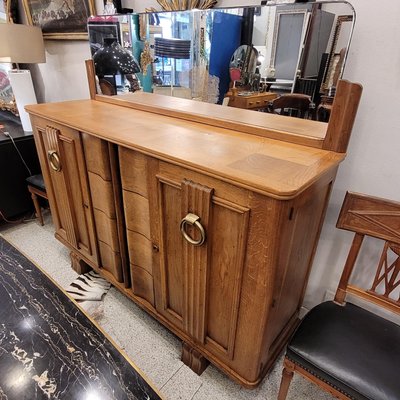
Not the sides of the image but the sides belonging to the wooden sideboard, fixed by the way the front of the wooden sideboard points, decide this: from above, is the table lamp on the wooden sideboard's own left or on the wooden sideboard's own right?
on the wooden sideboard's own right

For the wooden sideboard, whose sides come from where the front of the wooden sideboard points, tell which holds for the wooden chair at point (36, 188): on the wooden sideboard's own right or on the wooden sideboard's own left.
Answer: on the wooden sideboard's own right

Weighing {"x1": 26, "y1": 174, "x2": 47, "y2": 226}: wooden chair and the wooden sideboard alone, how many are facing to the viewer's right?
0

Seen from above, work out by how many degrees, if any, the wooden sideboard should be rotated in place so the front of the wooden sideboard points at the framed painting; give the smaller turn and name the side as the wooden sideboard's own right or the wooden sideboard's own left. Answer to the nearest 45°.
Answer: approximately 90° to the wooden sideboard's own right

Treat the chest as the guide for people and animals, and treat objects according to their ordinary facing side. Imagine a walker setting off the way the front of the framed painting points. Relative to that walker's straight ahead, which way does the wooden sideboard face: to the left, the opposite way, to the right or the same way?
to the right

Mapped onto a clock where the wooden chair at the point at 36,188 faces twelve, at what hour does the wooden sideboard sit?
The wooden sideboard is roughly at 10 o'clock from the wooden chair.

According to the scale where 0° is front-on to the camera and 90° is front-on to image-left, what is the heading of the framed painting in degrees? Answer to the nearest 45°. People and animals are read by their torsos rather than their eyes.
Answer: approximately 0°

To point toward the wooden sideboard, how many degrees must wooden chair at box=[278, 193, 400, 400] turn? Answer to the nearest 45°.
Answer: approximately 45° to its right

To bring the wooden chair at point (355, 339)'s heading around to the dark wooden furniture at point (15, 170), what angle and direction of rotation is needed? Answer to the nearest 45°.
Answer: approximately 45° to its right

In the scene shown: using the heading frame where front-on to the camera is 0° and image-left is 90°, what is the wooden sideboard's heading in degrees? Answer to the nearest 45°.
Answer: approximately 45°
